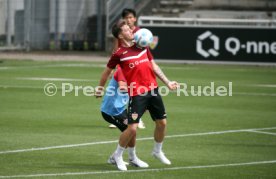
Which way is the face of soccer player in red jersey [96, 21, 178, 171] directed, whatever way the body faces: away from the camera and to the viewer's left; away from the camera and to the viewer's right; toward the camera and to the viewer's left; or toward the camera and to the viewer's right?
toward the camera and to the viewer's right

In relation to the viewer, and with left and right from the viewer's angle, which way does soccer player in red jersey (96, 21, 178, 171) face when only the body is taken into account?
facing the viewer and to the right of the viewer
